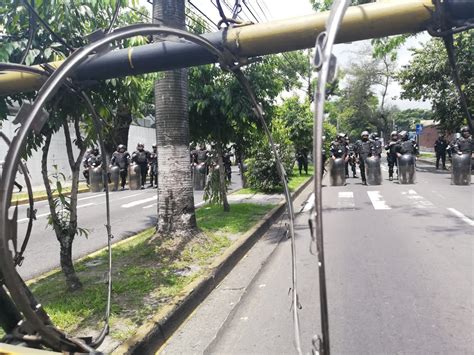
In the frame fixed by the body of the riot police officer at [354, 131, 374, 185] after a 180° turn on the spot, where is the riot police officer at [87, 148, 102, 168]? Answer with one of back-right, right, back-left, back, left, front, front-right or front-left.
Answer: left

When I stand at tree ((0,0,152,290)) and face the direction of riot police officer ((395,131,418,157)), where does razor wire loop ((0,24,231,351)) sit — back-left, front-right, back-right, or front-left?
back-right

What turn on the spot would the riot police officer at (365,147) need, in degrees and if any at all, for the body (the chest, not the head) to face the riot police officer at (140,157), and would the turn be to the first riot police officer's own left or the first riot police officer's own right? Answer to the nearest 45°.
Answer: approximately 90° to the first riot police officer's own right

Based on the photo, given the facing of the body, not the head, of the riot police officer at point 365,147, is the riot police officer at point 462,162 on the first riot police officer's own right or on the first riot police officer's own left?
on the first riot police officer's own left

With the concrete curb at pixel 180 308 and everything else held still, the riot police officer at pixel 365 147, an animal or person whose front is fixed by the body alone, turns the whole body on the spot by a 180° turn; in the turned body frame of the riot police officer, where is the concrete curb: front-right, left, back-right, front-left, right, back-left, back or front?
back

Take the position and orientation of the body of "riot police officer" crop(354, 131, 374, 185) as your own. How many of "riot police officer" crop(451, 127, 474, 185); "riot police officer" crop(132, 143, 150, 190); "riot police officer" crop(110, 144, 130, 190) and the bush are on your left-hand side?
1

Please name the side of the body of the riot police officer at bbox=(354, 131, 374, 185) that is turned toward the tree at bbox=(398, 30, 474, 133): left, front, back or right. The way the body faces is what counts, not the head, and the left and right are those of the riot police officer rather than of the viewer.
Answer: back

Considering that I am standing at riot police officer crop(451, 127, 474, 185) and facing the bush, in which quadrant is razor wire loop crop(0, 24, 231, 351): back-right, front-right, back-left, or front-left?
front-left

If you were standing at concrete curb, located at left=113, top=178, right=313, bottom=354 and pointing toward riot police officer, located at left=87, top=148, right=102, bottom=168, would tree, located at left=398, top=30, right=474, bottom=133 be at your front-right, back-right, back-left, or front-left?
front-right

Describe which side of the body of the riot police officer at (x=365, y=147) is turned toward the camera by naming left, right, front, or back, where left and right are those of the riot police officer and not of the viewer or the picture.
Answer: front

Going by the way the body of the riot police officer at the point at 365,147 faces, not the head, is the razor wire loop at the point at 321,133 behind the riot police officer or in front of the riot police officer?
in front

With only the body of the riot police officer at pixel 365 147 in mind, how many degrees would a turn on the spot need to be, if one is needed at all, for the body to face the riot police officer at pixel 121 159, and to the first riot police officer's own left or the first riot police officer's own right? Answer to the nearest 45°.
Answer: approximately 90° to the first riot police officer's own right

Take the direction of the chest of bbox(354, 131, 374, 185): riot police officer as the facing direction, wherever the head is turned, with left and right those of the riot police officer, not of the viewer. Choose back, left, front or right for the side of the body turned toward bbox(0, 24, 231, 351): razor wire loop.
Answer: front

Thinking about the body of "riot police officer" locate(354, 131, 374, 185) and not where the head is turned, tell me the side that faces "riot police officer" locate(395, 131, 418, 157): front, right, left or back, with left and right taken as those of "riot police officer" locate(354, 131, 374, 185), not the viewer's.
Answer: left
